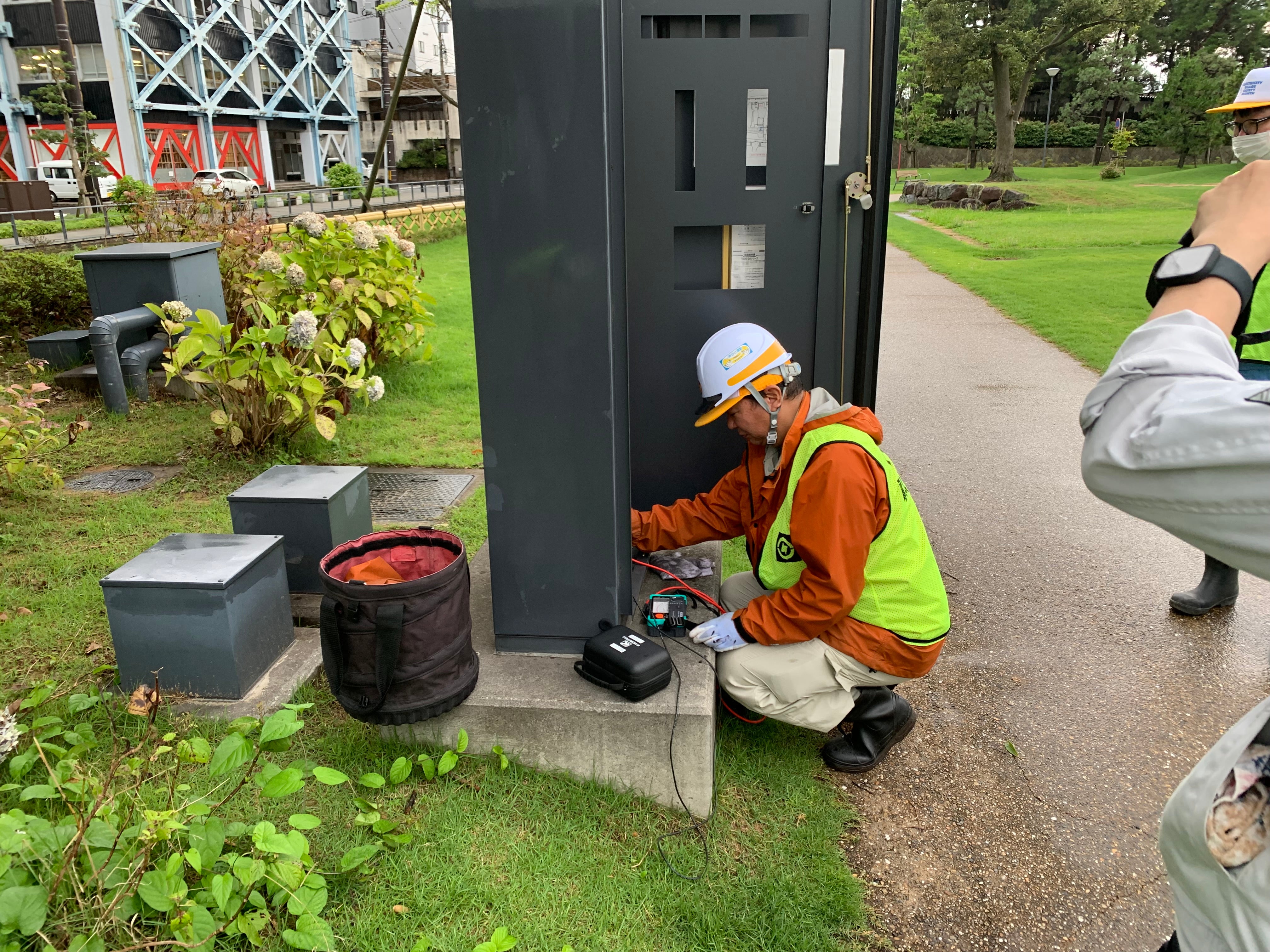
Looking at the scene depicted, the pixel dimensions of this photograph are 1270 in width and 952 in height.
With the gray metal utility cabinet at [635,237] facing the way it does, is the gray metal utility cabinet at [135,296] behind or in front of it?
behind

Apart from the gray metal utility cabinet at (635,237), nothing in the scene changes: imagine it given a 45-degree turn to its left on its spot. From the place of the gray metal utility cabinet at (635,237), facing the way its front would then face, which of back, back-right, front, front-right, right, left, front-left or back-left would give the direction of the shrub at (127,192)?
left

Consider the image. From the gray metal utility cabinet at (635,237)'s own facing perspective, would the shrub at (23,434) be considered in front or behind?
behind

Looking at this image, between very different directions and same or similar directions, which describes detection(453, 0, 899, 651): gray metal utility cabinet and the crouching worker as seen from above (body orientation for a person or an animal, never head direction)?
very different directions

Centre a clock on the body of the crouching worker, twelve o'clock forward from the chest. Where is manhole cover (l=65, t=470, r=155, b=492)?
The manhole cover is roughly at 1 o'clock from the crouching worker.

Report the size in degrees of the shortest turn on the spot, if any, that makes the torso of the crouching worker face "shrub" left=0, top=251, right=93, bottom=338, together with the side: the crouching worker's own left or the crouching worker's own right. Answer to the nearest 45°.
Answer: approximately 45° to the crouching worker's own right

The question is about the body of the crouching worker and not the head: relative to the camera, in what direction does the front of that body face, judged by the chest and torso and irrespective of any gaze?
to the viewer's left

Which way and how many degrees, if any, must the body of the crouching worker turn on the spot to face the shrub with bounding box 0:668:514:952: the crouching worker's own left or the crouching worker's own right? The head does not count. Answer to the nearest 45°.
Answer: approximately 45° to the crouching worker's own left

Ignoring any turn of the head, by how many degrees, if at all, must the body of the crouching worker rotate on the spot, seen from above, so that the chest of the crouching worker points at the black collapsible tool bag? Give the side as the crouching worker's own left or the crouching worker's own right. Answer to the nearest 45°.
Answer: approximately 45° to the crouching worker's own left

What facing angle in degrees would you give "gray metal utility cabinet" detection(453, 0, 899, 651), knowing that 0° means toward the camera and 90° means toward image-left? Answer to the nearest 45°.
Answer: approximately 270°

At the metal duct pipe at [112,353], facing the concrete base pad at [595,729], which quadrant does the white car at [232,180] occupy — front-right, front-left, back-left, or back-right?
back-left

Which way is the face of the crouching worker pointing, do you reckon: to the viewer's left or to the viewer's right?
to the viewer's left
